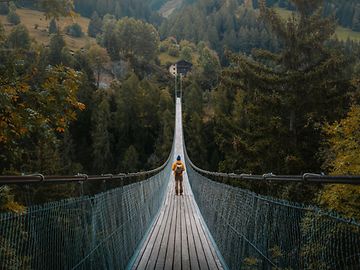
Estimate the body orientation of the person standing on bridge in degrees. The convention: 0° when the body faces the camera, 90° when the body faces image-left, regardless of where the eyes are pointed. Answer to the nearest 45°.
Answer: approximately 180°

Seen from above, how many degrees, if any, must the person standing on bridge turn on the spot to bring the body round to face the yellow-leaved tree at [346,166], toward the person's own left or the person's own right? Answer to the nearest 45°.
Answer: approximately 135° to the person's own right
